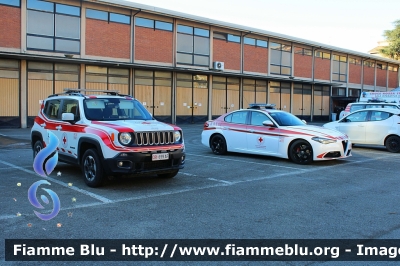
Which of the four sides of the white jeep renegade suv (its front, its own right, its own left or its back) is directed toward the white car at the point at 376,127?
left

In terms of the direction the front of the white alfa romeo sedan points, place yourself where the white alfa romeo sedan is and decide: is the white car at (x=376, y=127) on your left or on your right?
on your left

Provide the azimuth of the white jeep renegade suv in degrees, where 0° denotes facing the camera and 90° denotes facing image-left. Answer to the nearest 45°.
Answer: approximately 315°

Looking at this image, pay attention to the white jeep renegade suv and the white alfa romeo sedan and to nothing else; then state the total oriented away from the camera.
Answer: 0

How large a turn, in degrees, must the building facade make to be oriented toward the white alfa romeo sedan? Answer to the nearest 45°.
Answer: approximately 45° to its right

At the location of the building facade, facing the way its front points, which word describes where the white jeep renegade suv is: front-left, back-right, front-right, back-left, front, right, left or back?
front-right

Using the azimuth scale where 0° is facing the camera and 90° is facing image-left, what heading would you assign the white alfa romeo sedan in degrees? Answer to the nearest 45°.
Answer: approximately 315°

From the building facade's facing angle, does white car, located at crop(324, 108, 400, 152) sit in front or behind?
in front

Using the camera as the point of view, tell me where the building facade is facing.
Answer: facing the viewer and to the right of the viewer
